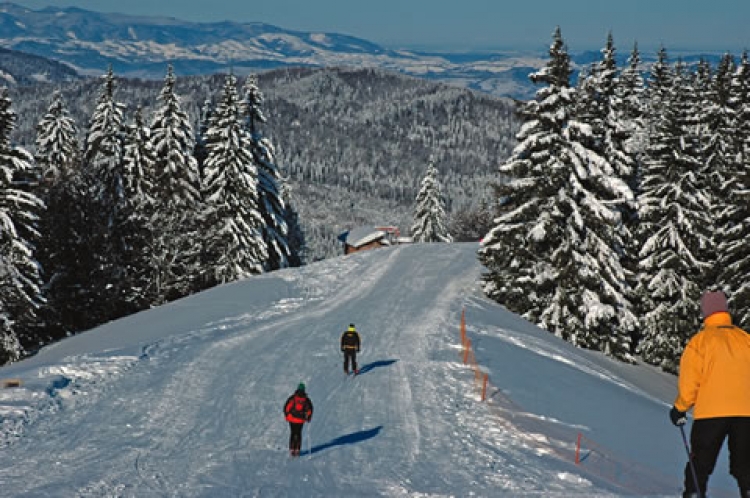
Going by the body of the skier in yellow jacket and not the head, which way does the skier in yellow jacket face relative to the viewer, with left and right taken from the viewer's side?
facing away from the viewer

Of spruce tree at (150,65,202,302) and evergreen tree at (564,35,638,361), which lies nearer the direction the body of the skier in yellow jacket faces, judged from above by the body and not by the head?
the evergreen tree

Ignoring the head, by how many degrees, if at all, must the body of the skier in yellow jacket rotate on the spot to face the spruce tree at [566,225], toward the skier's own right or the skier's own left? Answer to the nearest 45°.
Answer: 0° — they already face it

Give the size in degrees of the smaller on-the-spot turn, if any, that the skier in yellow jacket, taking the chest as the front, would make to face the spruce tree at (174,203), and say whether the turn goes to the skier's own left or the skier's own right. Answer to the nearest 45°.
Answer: approximately 45° to the skier's own left

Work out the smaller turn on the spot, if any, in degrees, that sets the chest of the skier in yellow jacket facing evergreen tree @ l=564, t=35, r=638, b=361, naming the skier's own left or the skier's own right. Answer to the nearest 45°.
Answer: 0° — they already face it

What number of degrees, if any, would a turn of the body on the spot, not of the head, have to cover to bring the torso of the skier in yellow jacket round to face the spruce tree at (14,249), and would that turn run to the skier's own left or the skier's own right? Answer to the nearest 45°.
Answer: approximately 45° to the skier's own left

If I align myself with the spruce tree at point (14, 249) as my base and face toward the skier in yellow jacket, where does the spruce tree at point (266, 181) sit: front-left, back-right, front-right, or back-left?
back-left

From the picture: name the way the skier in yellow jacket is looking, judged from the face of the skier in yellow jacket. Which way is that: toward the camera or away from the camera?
away from the camera

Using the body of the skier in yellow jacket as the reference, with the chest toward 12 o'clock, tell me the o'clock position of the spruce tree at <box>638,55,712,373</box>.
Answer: The spruce tree is roughly at 12 o'clock from the skier in yellow jacket.
